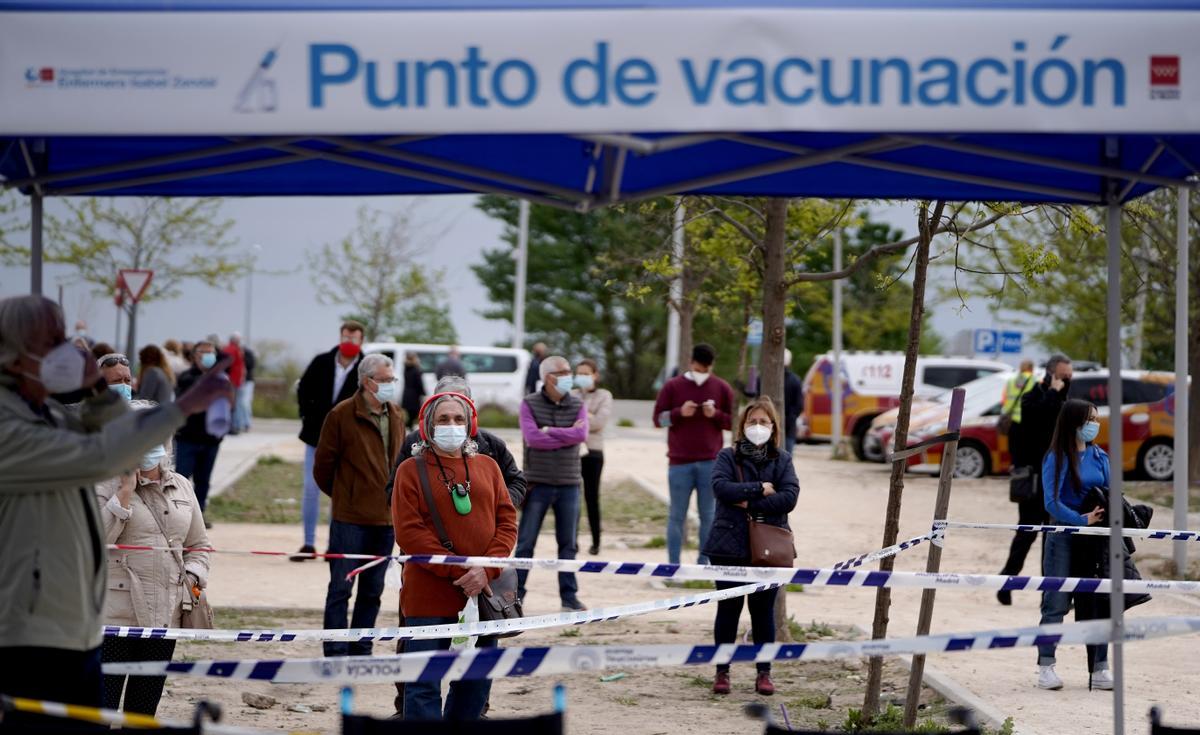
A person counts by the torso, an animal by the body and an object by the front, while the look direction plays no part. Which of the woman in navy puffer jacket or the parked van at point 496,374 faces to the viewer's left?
the parked van

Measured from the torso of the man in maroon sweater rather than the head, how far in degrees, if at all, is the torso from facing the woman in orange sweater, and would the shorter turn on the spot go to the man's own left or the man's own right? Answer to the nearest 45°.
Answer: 0° — they already face them

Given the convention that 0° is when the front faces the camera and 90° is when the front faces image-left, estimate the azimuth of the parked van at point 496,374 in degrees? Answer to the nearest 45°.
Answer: approximately 90°

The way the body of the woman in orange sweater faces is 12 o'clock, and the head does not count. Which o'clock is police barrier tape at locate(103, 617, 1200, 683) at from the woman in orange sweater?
The police barrier tape is roughly at 12 o'clock from the woman in orange sweater.

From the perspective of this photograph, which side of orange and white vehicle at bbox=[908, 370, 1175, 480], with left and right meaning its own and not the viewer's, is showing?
left

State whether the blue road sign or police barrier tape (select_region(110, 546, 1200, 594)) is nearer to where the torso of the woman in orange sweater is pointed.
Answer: the police barrier tape

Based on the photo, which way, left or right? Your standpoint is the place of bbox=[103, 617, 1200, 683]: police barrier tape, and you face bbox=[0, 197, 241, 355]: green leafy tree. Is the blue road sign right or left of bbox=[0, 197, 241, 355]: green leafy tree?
right

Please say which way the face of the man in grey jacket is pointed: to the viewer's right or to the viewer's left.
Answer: to the viewer's right

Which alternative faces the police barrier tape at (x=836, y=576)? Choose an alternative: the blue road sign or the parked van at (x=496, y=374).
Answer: the blue road sign

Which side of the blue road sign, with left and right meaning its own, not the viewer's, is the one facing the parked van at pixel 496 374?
right

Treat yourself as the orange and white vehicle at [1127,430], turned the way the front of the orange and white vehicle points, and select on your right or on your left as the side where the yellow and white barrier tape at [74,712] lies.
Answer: on your left
